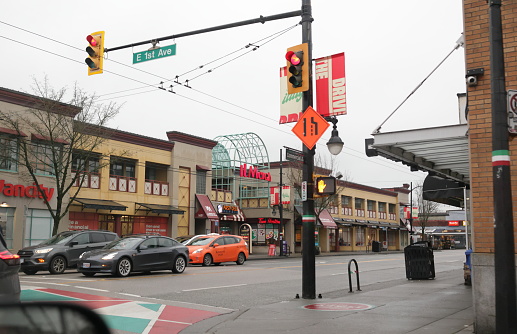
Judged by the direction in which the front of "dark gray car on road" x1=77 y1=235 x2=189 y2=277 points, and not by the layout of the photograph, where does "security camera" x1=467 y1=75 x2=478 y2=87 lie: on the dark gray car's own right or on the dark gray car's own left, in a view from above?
on the dark gray car's own left

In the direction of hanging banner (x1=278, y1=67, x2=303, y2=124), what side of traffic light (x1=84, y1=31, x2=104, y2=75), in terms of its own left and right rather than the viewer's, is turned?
left

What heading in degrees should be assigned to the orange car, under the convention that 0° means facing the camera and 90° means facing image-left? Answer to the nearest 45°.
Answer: approximately 45°

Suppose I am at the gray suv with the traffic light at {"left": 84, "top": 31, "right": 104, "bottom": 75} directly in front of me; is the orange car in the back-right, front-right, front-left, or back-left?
back-left

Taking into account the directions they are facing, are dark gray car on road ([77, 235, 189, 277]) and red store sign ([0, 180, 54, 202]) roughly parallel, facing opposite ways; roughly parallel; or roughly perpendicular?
roughly perpendicular

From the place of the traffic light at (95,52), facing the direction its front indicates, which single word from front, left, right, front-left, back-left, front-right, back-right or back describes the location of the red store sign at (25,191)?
back-right

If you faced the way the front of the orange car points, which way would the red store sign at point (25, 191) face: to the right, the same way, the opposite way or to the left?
to the left

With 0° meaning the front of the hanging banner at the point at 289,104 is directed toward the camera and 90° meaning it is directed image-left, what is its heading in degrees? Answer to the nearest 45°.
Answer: approximately 0°

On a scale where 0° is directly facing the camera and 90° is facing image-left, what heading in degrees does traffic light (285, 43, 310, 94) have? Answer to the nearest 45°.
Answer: approximately 45°

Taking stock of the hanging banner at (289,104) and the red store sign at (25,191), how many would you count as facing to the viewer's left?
0

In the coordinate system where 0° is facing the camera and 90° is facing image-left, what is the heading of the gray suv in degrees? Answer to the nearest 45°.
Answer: approximately 45°
